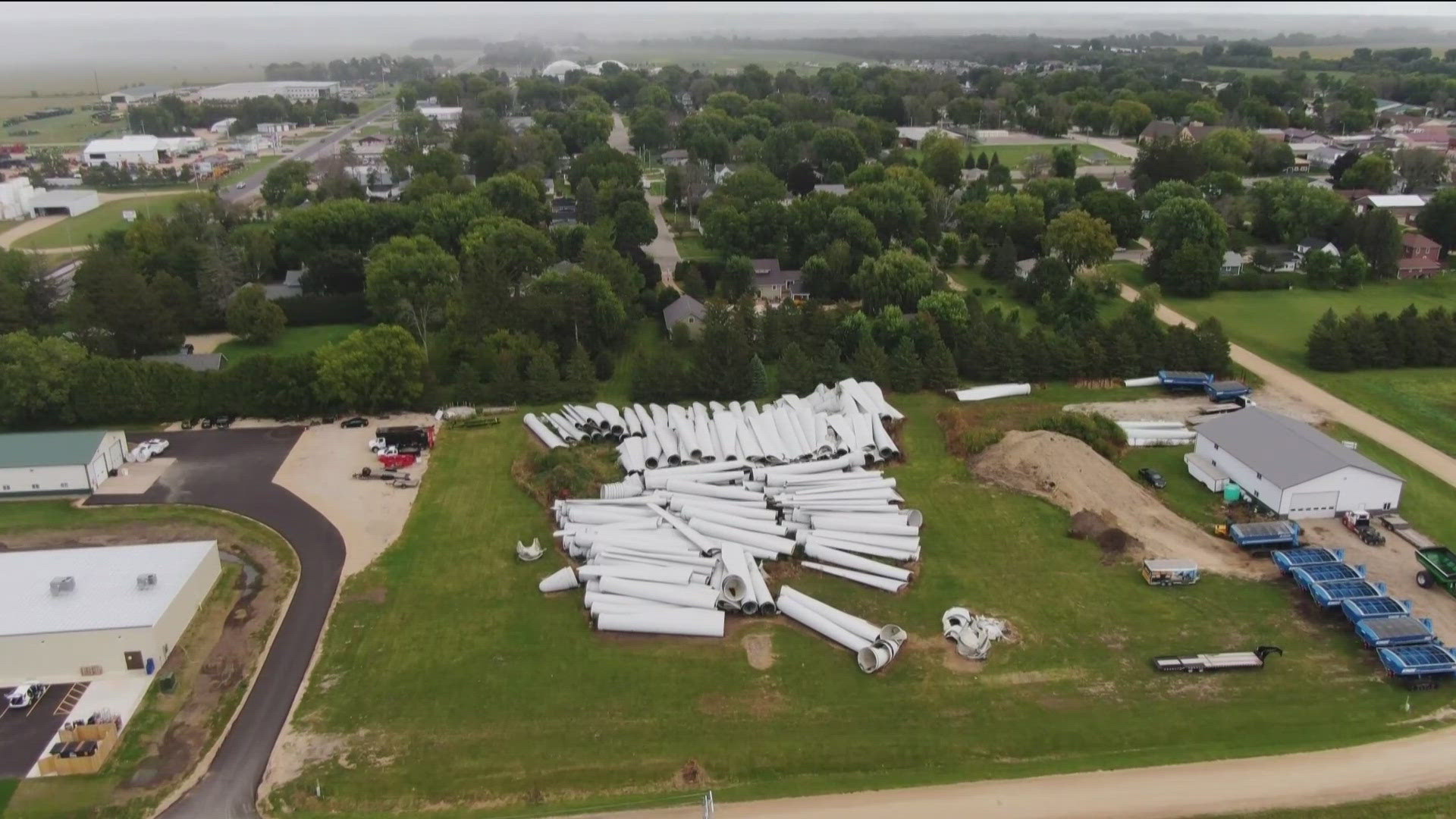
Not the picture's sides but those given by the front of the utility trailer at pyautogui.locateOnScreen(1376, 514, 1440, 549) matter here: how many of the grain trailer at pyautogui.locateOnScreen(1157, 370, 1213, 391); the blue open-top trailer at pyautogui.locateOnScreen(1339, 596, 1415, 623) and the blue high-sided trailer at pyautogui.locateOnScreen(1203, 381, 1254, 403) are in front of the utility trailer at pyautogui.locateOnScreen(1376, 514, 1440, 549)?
2

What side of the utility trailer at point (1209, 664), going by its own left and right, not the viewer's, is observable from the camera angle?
right

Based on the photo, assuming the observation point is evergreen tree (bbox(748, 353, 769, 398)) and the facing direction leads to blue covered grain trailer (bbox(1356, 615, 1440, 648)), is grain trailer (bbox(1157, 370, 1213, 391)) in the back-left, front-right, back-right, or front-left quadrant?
front-left

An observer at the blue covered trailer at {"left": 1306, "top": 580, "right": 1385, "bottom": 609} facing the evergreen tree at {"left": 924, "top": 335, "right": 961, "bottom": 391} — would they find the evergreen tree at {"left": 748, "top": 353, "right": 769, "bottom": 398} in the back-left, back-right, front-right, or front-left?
front-left

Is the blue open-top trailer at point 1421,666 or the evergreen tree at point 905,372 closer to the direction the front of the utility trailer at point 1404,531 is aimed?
the evergreen tree

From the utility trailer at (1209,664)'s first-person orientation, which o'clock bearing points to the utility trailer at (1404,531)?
the utility trailer at (1404,531) is roughly at 10 o'clock from the utility trailer at (1209,664).

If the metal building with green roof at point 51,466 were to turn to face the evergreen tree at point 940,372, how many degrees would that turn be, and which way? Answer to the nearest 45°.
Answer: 0° — it already faces it

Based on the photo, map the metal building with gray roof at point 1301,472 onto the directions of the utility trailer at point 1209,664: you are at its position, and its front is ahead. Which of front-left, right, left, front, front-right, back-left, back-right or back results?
left
